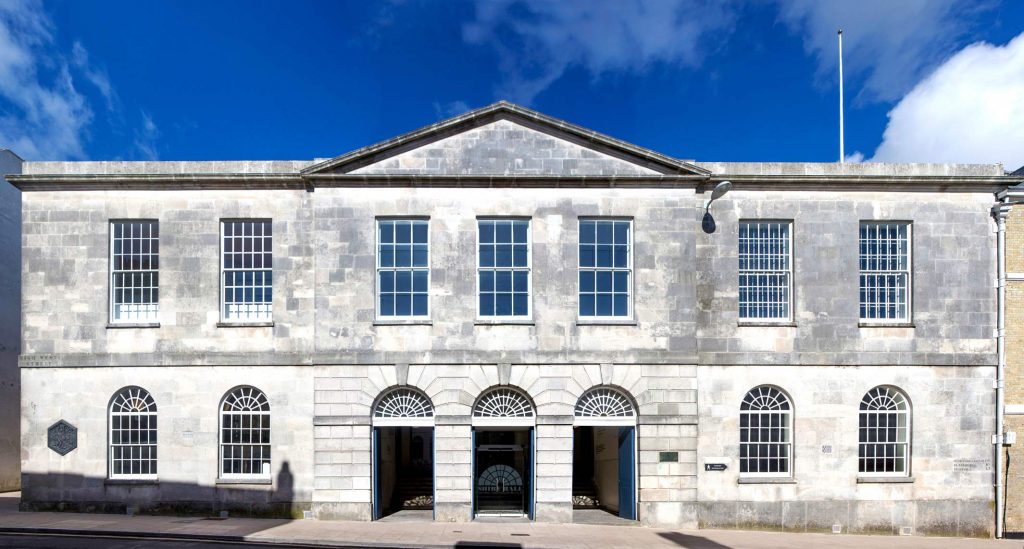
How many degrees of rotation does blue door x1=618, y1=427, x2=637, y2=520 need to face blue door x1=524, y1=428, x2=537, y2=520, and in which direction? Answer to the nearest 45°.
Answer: approximately 45° to its right

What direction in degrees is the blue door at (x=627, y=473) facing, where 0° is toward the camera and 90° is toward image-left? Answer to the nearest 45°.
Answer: approximately 45°
